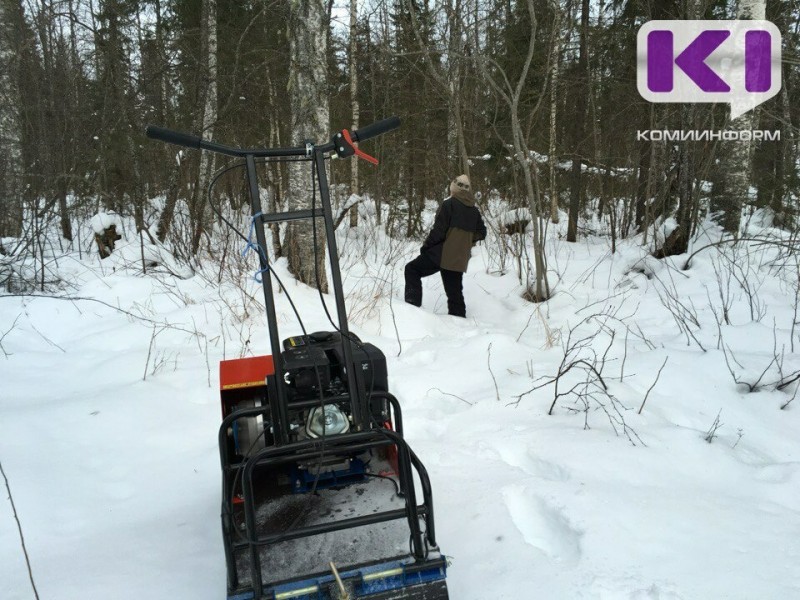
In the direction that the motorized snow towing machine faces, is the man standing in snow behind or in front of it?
in front

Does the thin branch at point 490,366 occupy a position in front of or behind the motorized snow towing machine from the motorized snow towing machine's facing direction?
in front

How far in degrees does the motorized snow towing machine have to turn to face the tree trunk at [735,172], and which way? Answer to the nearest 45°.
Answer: approximately 45° to its right

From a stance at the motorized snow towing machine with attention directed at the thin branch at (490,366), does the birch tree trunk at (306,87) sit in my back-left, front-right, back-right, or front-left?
front-left

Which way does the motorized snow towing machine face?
away from the camera

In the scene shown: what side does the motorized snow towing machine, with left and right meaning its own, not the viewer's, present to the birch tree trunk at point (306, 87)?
front

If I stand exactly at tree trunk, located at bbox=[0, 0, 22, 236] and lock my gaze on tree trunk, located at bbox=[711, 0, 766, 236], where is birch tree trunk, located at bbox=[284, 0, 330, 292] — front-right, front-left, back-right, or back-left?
front-right
